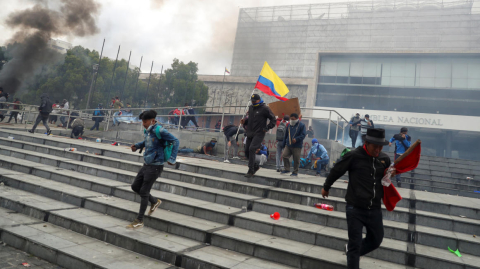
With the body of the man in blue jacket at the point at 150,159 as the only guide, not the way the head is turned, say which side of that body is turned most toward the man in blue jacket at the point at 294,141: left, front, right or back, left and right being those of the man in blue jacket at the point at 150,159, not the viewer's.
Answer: back

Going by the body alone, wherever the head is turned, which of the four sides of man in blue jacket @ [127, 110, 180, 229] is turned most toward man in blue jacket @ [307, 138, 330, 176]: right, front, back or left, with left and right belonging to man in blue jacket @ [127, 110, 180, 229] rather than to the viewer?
back

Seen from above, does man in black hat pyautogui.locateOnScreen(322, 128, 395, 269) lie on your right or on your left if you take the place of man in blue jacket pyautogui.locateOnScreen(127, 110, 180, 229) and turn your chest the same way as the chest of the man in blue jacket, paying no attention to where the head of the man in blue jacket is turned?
on your left

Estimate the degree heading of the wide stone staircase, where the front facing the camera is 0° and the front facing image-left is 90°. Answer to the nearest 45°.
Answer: approximately 45°

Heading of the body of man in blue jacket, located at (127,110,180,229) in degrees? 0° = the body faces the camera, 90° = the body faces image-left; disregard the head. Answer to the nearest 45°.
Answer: approximately 45°
